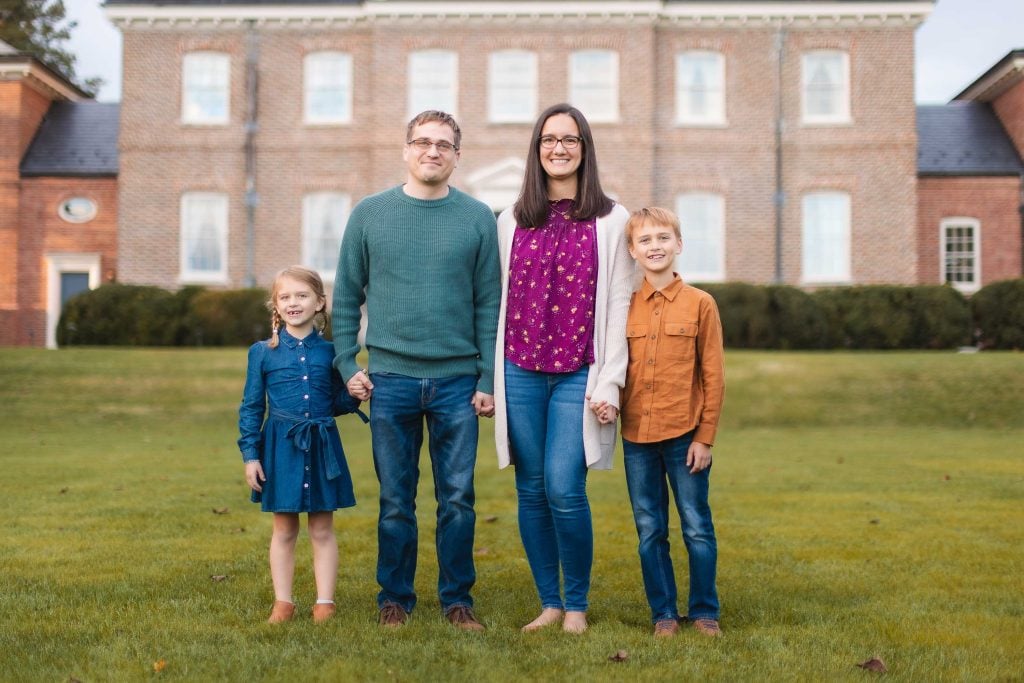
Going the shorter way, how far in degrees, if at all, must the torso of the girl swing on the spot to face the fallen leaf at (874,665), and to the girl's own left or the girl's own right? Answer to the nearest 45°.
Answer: approximately 45° to the girl's own left

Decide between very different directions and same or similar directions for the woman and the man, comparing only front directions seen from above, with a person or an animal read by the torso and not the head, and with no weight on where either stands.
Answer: same or similar directions

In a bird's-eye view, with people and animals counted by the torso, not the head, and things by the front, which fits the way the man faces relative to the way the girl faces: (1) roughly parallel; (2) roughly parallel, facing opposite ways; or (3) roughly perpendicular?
roughly parallel

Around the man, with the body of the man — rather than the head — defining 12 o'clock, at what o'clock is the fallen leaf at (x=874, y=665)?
The fallen leaf is roughly at 10 o'clock from the man.

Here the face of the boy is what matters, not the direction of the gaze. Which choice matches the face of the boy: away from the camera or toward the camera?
toward the camera

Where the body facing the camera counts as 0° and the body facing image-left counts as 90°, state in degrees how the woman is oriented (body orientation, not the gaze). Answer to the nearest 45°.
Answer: approximately 0°

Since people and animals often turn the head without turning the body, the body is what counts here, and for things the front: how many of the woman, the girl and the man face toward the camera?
3

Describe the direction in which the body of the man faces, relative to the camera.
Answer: toward the camera

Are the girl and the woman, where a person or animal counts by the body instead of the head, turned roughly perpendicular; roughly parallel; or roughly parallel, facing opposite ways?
roughly parallel

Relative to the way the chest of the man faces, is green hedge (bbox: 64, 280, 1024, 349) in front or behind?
behind

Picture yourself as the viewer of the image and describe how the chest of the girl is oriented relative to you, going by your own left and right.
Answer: facing the viewer

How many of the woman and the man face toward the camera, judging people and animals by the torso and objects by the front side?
2
